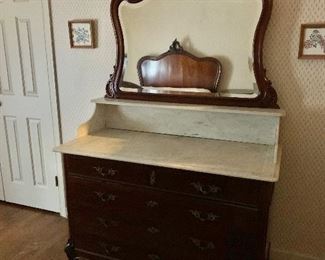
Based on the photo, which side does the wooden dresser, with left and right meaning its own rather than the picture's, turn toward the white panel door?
right

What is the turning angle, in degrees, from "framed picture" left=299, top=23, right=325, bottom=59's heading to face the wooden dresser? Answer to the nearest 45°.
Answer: approximately 45° to its right

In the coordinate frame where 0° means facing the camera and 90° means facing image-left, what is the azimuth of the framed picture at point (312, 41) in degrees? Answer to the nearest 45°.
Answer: approximately 0°

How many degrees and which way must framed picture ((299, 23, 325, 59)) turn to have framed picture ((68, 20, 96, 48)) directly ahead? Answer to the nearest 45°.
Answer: approximately 90° to its right

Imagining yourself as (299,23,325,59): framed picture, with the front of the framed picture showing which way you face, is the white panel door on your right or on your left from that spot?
on your right

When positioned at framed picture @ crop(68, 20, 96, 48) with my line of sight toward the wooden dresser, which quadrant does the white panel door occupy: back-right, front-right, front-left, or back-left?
back-right

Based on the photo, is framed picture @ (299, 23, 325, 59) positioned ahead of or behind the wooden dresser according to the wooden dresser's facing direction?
behind
